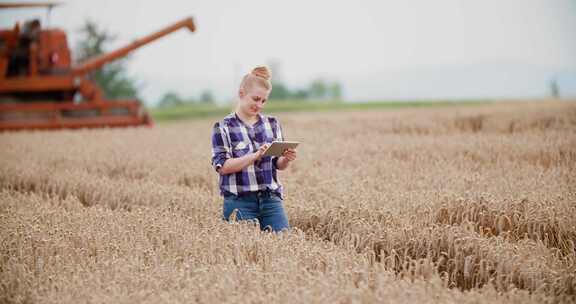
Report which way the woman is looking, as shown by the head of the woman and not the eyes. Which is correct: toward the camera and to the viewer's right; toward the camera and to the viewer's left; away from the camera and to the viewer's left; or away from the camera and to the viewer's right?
toward the camera and to the viewer's right

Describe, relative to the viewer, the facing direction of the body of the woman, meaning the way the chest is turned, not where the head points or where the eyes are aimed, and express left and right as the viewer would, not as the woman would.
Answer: facing the viewer and to the right of the viewer

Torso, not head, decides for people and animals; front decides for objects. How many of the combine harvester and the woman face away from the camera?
0

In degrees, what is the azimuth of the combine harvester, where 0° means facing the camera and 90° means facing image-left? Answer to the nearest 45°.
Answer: approximately 0°

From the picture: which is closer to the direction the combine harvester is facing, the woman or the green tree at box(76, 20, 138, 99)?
the woman

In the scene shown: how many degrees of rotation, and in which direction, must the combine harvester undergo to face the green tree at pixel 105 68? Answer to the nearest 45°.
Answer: approximately 180°

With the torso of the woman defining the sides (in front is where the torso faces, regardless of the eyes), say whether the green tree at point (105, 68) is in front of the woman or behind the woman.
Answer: behind

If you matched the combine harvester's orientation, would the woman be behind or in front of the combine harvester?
in front

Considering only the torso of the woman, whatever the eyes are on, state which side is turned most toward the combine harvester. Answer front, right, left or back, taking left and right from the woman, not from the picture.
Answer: back
